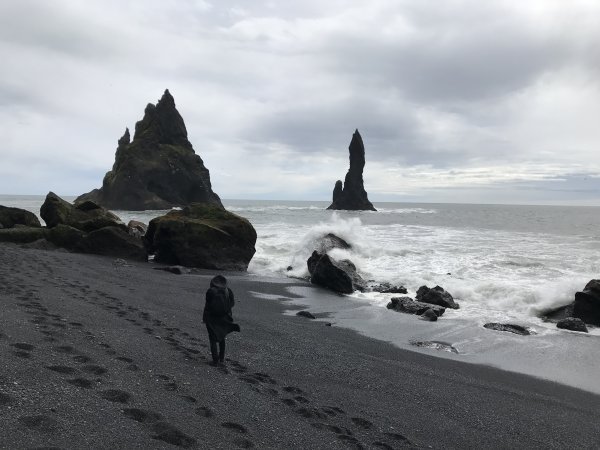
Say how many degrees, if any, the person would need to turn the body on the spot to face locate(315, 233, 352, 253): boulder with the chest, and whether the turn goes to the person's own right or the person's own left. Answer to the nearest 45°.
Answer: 0° — they already face it

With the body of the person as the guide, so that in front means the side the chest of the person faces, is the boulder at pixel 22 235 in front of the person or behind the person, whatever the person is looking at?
in front

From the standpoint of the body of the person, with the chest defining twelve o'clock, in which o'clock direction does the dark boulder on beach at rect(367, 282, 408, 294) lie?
The dark boulder on beach is roughly at 1 o'clock from the person.

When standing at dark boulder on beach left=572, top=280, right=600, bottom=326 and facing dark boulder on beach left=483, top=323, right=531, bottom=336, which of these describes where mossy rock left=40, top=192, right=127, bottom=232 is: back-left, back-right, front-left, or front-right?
front-right

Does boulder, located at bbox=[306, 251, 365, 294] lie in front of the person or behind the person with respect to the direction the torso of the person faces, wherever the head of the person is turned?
in front

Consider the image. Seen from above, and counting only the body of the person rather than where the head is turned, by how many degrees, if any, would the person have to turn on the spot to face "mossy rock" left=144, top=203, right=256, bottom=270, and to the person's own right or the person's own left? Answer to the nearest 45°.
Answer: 0° — they already face it

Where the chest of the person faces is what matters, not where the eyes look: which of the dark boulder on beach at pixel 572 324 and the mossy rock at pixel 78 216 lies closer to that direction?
the mossy rock

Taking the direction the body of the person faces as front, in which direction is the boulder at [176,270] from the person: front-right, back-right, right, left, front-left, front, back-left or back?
front

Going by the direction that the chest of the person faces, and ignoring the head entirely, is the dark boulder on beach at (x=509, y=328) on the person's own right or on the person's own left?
on the person's own right

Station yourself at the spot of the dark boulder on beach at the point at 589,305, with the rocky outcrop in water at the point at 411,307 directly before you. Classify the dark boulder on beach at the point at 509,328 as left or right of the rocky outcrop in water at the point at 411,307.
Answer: left

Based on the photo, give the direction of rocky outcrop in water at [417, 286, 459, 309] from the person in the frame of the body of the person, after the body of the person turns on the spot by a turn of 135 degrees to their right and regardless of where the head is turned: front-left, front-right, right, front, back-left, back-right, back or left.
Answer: left

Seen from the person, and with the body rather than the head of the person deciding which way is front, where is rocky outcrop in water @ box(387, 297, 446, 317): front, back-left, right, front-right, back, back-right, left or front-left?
front-right

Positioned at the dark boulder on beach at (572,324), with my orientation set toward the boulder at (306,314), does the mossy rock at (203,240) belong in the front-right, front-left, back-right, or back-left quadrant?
front-right

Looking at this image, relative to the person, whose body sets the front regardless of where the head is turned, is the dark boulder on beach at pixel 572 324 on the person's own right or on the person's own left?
on the person's own right

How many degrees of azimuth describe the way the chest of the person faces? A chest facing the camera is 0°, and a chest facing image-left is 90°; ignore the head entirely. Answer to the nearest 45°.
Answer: approximately 180°
